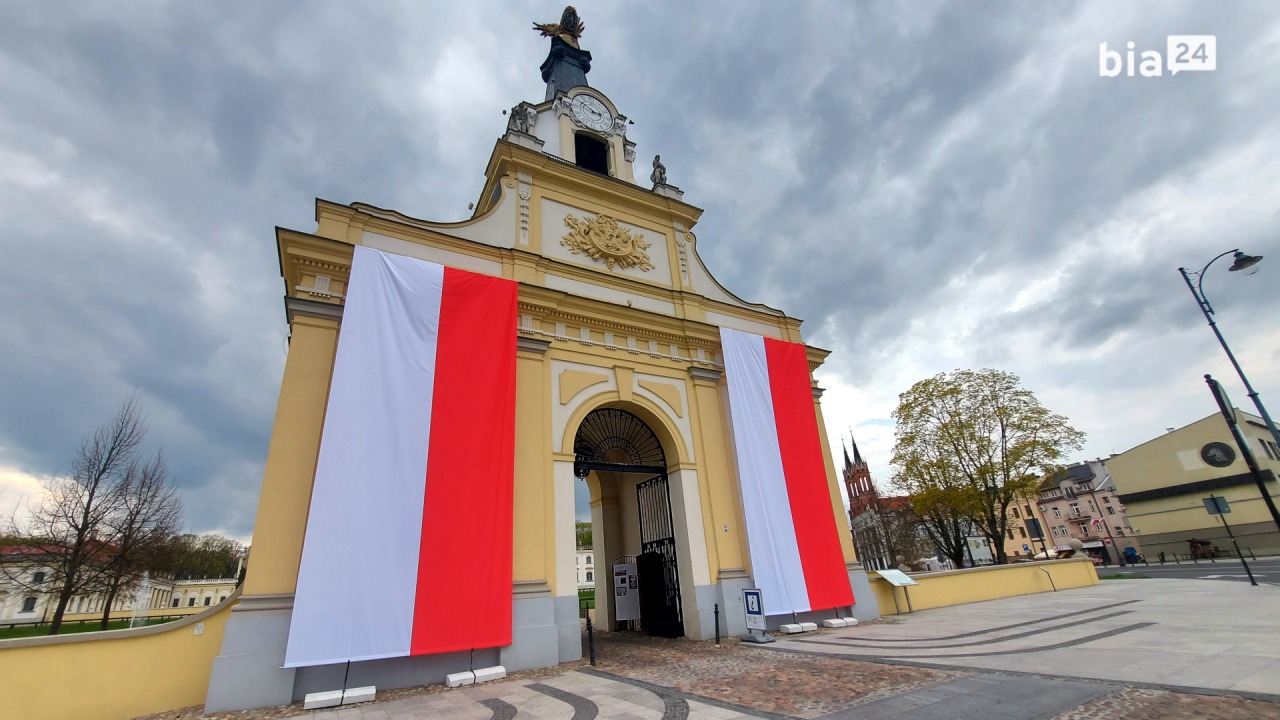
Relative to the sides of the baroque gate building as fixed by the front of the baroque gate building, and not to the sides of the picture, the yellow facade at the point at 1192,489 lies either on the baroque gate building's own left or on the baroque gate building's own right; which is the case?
on the baroque gate building's own left

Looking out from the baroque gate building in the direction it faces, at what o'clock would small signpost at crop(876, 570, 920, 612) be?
The small signpost is roughly at 10 o'clock from the baroque gate building.

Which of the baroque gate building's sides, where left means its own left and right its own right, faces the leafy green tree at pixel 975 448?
left

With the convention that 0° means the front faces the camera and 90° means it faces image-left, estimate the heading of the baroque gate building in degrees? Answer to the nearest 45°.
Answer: approximately 315°

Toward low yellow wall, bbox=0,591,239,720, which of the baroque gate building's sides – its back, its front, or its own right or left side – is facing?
right
